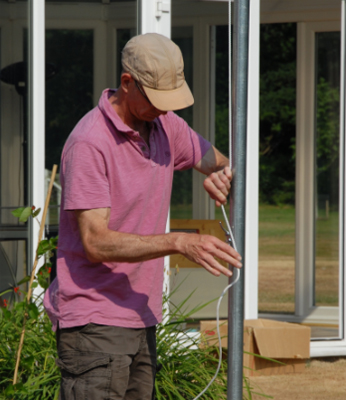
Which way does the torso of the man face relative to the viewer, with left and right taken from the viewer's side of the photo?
facing the viewer and to the right of the viewer

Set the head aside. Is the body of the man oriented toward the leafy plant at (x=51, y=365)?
no

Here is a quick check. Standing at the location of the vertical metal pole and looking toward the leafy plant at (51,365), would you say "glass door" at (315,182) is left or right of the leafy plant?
right

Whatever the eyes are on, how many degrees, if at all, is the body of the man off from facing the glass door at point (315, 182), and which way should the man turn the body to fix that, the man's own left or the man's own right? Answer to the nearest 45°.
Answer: approximately 135° to the man's own left

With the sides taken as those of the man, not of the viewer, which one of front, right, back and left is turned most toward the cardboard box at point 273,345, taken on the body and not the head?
left
